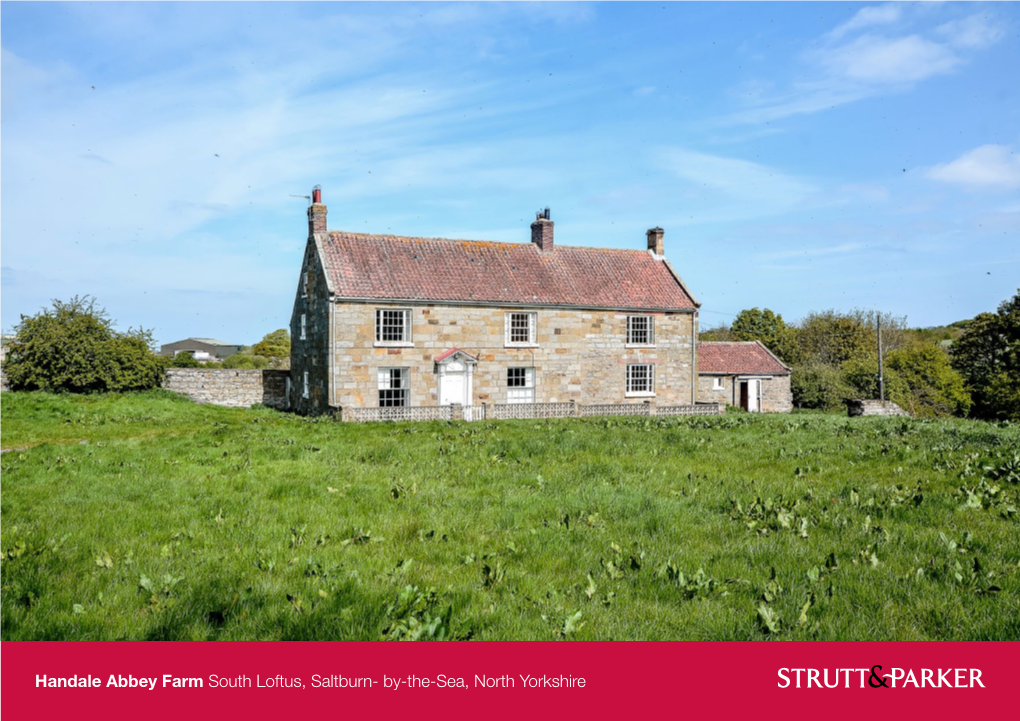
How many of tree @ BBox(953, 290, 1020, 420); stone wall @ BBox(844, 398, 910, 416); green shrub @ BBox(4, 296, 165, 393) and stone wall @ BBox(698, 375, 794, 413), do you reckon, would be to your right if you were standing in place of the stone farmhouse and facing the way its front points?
1

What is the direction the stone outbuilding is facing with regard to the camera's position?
facing the viewer

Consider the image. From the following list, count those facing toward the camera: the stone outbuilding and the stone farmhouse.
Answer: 2

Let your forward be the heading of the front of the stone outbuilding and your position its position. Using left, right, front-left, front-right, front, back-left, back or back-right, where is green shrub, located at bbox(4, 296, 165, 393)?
front-right

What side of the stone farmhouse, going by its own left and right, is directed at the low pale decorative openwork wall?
front

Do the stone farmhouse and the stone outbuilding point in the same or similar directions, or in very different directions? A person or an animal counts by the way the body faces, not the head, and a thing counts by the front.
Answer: same or similar directions

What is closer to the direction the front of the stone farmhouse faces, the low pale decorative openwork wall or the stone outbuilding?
the low pale decorative openwork wall

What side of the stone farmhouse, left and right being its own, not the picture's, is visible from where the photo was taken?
front

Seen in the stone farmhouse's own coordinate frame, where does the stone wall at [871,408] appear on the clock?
The stone wall is roughly at 9 o'clock from the stone farmhouse.

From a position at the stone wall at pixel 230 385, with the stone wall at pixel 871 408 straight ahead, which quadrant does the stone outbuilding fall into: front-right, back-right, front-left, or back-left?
front-left
